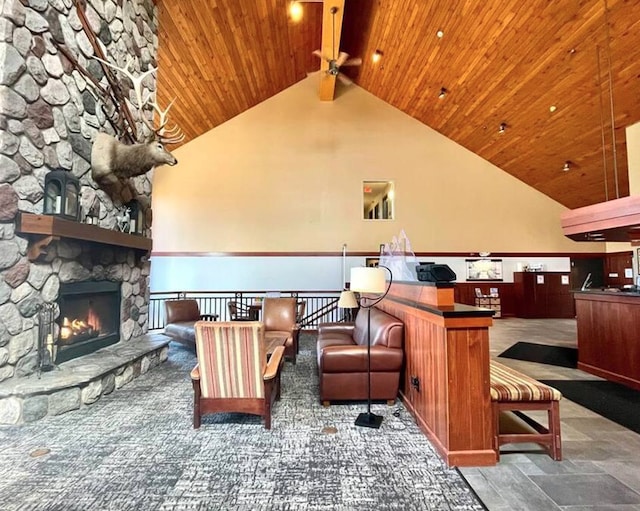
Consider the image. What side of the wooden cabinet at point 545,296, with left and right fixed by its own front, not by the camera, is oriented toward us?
front

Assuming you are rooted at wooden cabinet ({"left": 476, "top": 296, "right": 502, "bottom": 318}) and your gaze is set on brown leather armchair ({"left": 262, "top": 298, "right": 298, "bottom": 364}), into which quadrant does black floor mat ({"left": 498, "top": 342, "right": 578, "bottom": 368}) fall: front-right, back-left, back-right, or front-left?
front-left

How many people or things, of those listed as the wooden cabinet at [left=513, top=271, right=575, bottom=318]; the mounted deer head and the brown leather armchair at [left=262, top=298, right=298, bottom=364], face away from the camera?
0

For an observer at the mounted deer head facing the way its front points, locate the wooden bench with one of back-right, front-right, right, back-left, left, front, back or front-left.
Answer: front-right

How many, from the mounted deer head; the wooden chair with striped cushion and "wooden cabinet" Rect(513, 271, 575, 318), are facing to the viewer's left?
0

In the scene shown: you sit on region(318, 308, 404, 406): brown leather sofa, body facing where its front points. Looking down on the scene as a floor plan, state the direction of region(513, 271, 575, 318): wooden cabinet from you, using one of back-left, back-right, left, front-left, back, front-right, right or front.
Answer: back-right

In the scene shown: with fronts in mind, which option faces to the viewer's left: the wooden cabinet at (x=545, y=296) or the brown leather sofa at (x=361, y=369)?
the brown leather sofa

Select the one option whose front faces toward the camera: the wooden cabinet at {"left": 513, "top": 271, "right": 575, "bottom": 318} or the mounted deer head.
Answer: the wooden cabinet

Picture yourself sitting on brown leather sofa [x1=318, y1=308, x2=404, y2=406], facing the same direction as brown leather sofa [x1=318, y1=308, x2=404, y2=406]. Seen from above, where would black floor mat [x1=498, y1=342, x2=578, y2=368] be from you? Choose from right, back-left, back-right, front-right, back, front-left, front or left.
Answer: back-right

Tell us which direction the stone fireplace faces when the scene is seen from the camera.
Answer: facing the viewer and to the right of the viewer

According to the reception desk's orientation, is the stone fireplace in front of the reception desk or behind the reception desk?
in front

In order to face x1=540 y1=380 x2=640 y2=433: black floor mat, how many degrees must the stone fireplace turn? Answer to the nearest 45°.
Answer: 0° — it already faces it

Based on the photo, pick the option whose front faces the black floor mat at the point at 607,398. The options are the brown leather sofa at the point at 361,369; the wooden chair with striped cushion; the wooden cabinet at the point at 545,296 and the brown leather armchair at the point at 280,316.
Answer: the wooden cabinet
